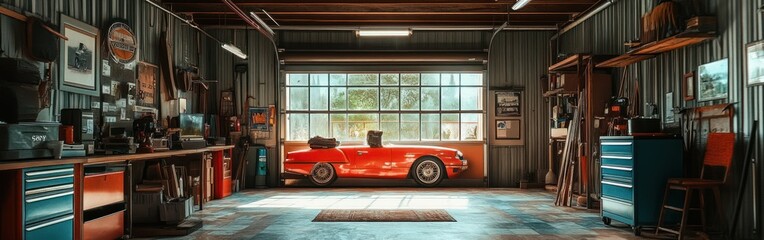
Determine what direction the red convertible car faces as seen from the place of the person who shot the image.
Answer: facing to the right of the viewer

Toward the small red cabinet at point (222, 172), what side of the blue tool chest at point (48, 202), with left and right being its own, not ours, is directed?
left

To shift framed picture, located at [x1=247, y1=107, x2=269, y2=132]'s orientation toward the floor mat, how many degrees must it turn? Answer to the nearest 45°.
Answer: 0° — it already faces it

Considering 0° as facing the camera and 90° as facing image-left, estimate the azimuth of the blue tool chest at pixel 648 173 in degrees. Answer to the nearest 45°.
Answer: approximately 45°

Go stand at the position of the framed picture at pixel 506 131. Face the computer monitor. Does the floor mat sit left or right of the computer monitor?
left

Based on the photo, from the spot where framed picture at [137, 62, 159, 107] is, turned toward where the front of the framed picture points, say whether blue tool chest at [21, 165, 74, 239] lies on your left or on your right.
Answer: on your right

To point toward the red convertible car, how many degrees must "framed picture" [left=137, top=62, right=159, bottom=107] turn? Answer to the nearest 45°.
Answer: approximately 45° to its left
